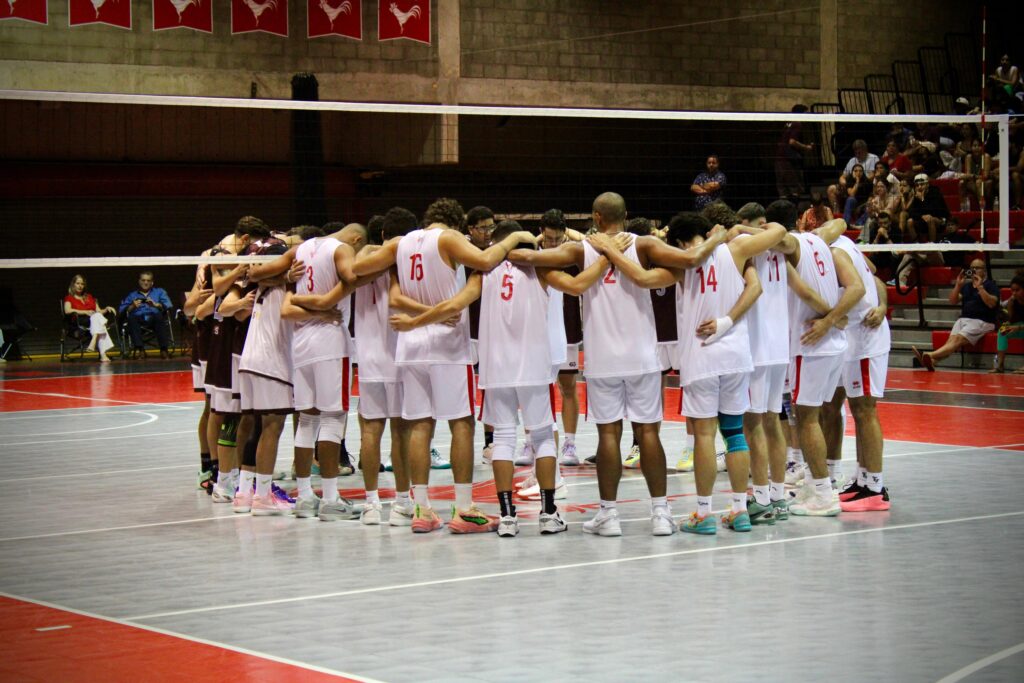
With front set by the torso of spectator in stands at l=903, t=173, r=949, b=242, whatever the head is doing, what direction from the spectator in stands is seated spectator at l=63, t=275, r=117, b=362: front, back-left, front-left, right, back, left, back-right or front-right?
front-right

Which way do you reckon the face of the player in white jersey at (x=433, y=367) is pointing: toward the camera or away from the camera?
away from the camera

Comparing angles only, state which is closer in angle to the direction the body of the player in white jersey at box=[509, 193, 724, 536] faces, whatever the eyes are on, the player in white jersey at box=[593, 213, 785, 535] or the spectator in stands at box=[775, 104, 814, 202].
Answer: the spectator in stands

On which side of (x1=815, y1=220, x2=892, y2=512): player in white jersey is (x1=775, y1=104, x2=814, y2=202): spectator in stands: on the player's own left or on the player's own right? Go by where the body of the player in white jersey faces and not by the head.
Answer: on the player's own right

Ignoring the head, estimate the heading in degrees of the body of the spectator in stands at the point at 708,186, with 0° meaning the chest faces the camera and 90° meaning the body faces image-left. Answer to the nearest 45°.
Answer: approximately 45°

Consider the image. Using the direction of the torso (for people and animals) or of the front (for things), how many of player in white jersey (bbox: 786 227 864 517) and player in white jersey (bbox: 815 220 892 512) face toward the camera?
0

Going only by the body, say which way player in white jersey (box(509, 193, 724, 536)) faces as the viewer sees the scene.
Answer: away from the camera

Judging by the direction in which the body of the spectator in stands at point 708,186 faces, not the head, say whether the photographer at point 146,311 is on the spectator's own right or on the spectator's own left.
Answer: on the spectator's own right

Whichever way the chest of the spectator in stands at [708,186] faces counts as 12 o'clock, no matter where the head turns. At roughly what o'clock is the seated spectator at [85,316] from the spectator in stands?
The seated spectator is roughly at 2 o'clock from the spectator in stands.

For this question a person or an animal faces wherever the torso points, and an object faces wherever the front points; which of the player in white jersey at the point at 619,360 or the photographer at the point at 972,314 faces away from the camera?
the player in white jersey

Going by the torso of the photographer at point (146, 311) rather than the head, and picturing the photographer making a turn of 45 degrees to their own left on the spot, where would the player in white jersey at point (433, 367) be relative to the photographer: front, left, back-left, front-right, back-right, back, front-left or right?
front-right

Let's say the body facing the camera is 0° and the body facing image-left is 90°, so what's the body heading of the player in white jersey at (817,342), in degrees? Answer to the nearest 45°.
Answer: approximately 135°
